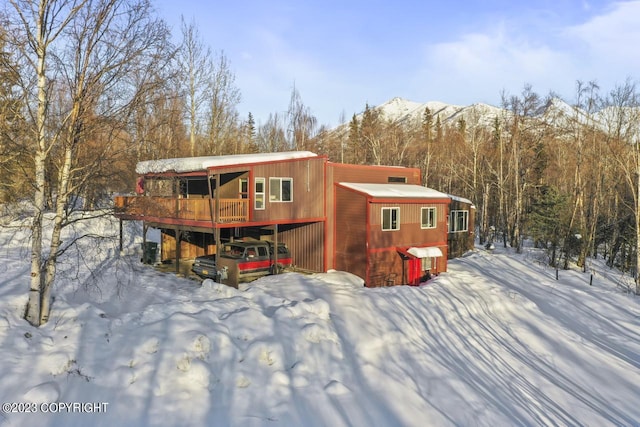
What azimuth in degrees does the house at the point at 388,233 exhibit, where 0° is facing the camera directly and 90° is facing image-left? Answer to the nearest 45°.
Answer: approximately 315°

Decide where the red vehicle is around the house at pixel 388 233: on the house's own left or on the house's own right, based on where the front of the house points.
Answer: on the house's own right

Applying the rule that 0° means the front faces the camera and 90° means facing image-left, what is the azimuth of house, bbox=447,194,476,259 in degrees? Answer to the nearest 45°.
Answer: approximately 315°

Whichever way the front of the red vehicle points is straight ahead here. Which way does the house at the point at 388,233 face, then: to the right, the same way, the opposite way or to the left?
to the left

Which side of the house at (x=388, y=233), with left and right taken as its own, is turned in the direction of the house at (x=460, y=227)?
left

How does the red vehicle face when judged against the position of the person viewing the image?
facing the viewer and to the left of the viewer

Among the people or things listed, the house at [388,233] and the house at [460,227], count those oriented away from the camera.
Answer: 0

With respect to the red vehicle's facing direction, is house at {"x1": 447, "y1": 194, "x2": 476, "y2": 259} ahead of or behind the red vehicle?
behind

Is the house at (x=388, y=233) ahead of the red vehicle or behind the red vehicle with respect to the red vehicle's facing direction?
behind

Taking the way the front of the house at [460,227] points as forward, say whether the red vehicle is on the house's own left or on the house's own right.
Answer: on the house's own right
